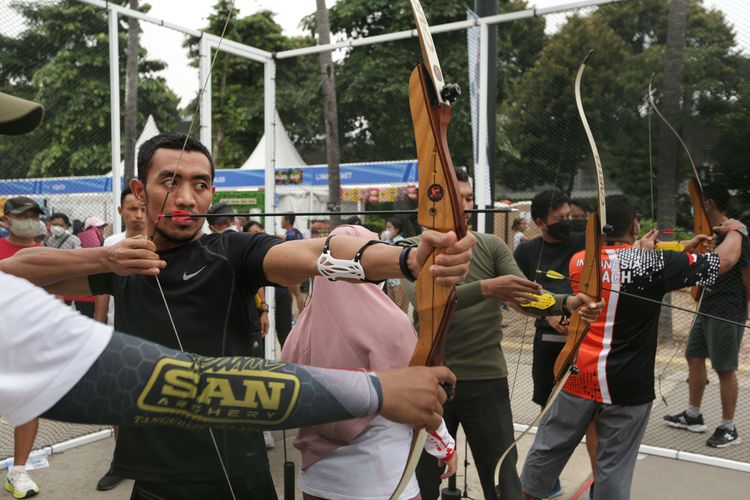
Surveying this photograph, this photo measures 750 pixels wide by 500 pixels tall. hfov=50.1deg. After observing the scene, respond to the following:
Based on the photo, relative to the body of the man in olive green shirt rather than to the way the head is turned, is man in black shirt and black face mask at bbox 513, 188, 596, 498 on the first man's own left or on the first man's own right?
on the first man's own left

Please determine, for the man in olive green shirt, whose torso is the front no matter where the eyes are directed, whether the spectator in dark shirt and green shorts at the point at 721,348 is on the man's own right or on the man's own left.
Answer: on the man's own left

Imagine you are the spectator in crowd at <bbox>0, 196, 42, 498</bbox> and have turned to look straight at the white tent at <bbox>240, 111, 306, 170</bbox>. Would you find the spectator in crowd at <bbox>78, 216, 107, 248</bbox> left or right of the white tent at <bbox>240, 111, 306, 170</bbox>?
left

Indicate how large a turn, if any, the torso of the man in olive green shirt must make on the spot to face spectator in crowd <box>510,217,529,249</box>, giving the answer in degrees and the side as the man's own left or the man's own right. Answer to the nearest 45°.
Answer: approximately 135° to the man's own left

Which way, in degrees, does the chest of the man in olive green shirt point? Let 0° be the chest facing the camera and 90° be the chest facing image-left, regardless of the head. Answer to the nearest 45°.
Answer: approximately 315°

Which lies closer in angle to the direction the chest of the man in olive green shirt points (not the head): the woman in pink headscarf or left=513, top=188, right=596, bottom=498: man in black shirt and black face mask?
the woman in pink headscarf

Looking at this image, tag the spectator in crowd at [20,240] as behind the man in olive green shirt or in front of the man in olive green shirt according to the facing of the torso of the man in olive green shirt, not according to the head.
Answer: behind

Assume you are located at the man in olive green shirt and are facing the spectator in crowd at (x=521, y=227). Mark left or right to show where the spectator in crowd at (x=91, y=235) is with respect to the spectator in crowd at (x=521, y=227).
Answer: left
